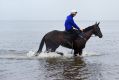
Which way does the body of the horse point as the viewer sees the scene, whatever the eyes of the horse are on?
to the viewer's right

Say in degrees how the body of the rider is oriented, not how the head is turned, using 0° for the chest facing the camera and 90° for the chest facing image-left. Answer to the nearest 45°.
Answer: approximately 270°
